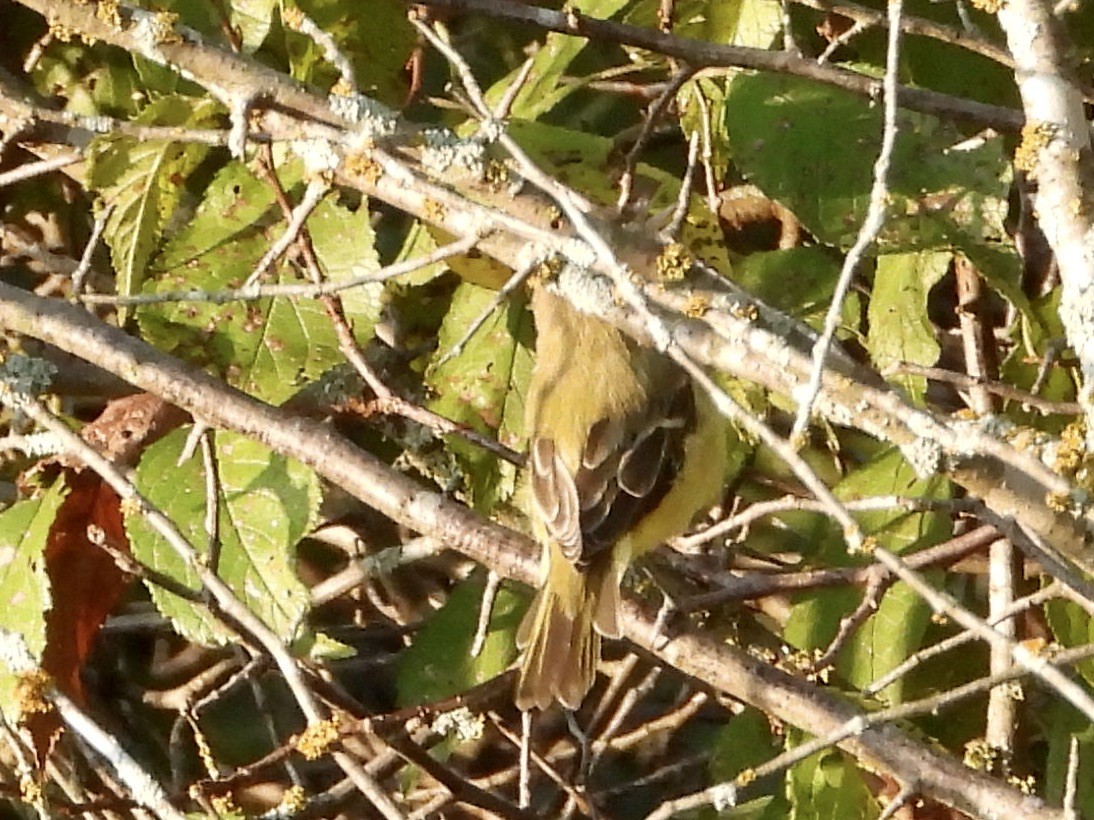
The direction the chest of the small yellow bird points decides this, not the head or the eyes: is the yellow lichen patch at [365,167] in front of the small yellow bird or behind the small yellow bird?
behind

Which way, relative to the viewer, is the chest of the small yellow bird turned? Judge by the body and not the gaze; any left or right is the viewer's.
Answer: facing away from the viewer and to the right of the viewer

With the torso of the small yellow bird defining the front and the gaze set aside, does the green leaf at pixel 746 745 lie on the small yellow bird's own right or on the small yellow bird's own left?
on the small yellow bird's own right

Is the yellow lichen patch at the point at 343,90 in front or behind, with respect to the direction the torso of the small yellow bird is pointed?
behind

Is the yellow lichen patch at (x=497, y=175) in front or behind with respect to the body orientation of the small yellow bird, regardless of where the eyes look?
behind
